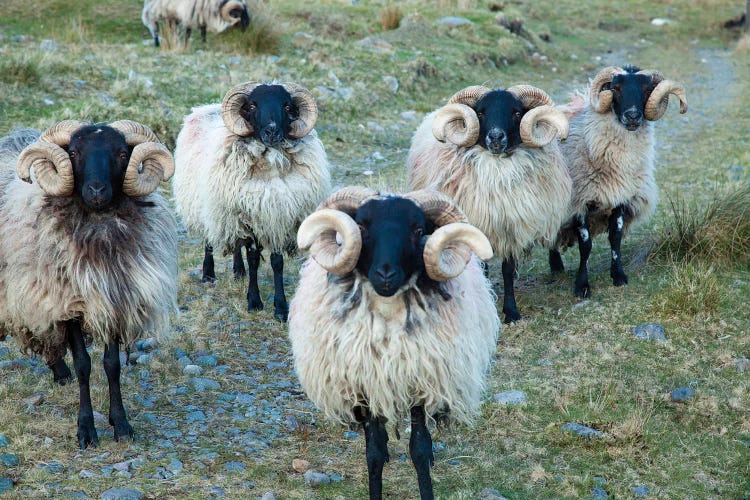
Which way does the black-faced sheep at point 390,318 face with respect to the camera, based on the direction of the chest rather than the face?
toward the camera

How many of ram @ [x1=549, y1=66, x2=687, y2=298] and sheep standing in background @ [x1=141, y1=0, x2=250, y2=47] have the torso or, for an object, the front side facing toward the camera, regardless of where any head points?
1

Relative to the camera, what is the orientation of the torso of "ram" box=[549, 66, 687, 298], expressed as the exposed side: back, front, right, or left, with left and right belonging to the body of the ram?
front

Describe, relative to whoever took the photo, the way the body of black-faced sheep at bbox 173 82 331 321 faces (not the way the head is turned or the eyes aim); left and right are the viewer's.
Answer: facing the viewer and to the right of the viewer

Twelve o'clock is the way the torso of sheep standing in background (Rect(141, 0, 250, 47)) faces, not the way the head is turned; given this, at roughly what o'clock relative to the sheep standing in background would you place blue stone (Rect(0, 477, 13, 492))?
The blue stone is roughly at 3 o'clock from the sheep standing in background.

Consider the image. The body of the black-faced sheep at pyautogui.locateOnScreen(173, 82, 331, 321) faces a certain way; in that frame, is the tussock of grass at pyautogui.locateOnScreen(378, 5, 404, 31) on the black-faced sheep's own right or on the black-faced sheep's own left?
on the black-faced sheep's own left

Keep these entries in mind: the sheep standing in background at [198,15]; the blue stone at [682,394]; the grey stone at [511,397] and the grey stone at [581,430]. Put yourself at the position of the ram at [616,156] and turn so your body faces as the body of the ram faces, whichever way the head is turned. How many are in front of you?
3

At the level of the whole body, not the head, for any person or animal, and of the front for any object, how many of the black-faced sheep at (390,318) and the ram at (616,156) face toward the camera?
2

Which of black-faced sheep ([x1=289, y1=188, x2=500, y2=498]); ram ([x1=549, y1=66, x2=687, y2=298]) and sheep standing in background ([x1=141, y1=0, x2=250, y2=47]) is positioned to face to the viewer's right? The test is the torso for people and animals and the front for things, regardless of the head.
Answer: the sheep standing in background

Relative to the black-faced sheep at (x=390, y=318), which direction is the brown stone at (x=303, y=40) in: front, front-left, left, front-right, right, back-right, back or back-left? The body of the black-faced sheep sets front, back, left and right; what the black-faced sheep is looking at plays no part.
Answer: back

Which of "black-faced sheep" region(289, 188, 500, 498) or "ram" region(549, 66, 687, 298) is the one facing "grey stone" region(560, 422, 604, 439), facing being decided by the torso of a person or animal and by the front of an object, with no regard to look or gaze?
the ram

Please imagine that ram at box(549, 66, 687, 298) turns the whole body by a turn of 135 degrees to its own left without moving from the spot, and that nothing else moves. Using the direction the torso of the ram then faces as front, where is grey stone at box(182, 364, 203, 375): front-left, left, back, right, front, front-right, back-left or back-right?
back

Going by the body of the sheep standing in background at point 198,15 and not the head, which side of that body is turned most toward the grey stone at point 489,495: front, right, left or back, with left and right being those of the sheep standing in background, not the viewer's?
right

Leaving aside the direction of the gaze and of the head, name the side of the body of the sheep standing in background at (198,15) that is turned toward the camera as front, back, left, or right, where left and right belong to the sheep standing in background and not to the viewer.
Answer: right

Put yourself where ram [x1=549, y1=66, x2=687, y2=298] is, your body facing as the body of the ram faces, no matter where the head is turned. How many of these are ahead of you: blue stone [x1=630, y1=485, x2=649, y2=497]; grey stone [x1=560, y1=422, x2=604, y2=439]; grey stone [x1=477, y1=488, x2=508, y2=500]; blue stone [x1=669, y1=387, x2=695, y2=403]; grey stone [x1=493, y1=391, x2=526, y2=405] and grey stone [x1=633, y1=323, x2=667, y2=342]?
6

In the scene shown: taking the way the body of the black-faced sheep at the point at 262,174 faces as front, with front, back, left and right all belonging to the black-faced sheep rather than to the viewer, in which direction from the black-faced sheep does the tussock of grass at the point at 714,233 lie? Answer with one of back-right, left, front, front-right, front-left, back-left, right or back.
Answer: front-left

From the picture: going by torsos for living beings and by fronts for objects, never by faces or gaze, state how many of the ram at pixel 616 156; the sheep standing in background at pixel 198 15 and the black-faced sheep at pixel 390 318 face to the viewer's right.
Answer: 1
